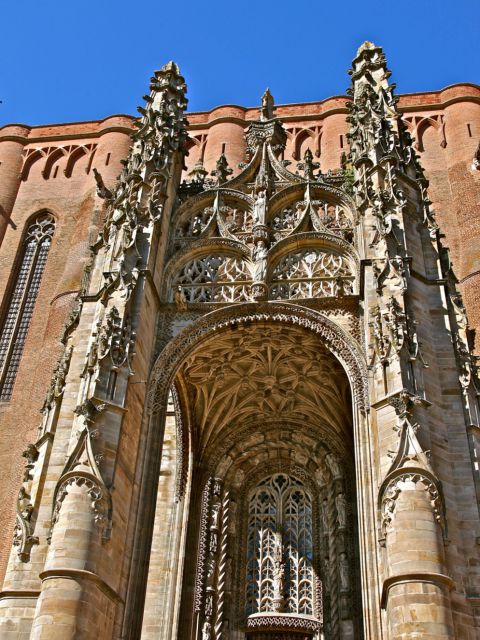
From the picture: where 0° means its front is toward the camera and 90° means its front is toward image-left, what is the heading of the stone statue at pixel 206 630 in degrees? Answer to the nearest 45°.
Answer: approximately 315°

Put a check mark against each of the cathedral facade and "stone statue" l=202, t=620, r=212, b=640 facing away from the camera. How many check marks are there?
0

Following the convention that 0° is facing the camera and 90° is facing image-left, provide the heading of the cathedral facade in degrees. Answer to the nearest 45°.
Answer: approximately 0°

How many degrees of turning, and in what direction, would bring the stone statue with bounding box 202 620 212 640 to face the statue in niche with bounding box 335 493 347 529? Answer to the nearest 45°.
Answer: approximately 45° to its left
